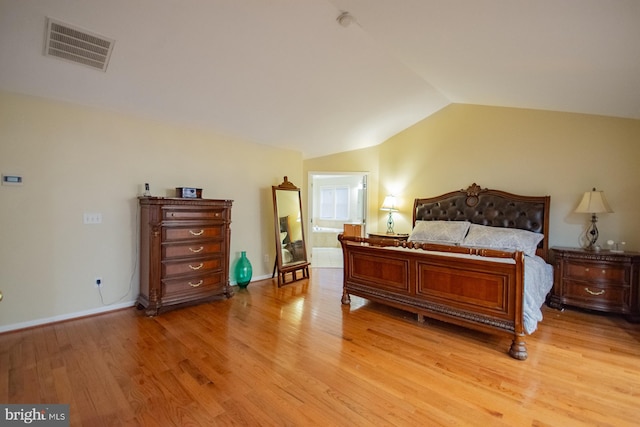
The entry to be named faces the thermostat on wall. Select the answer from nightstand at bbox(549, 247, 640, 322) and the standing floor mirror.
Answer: the nightstand

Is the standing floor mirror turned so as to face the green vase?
no

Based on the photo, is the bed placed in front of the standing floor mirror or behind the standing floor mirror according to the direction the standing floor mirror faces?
in front

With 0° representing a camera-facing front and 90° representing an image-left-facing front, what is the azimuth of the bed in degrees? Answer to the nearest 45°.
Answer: approximately 45°

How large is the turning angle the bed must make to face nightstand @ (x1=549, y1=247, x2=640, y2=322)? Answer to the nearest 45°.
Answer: approximately 180°

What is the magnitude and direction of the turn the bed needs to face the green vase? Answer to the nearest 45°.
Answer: approximately 45° to its right

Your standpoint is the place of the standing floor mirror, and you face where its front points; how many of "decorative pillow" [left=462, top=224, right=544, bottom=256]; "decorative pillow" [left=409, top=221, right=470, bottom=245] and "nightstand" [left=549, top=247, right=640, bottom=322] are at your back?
0

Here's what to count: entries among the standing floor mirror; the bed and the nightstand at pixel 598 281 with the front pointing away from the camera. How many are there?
0

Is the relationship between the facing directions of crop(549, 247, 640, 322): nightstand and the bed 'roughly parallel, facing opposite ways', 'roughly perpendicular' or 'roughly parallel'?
roughly parallel

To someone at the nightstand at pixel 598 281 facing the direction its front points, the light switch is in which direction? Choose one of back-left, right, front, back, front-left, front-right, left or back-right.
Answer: front

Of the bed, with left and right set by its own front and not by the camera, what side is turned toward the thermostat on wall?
front

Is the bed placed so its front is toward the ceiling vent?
yes

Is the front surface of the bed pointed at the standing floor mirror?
no

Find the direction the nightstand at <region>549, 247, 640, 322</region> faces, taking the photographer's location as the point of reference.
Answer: facing the viewer and to the left of the viewer

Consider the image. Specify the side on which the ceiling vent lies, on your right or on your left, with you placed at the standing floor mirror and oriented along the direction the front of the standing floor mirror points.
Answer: on your right

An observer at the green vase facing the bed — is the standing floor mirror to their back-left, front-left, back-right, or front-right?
front-left

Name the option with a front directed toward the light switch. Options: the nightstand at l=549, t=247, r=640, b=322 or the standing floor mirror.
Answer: the nightstand

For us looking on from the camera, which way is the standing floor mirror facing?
facing the viewer and to the right of the viewer

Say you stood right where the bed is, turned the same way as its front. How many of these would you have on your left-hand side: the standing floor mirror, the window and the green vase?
0

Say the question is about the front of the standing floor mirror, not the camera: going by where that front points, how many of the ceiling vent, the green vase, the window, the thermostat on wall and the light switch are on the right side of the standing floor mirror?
4
